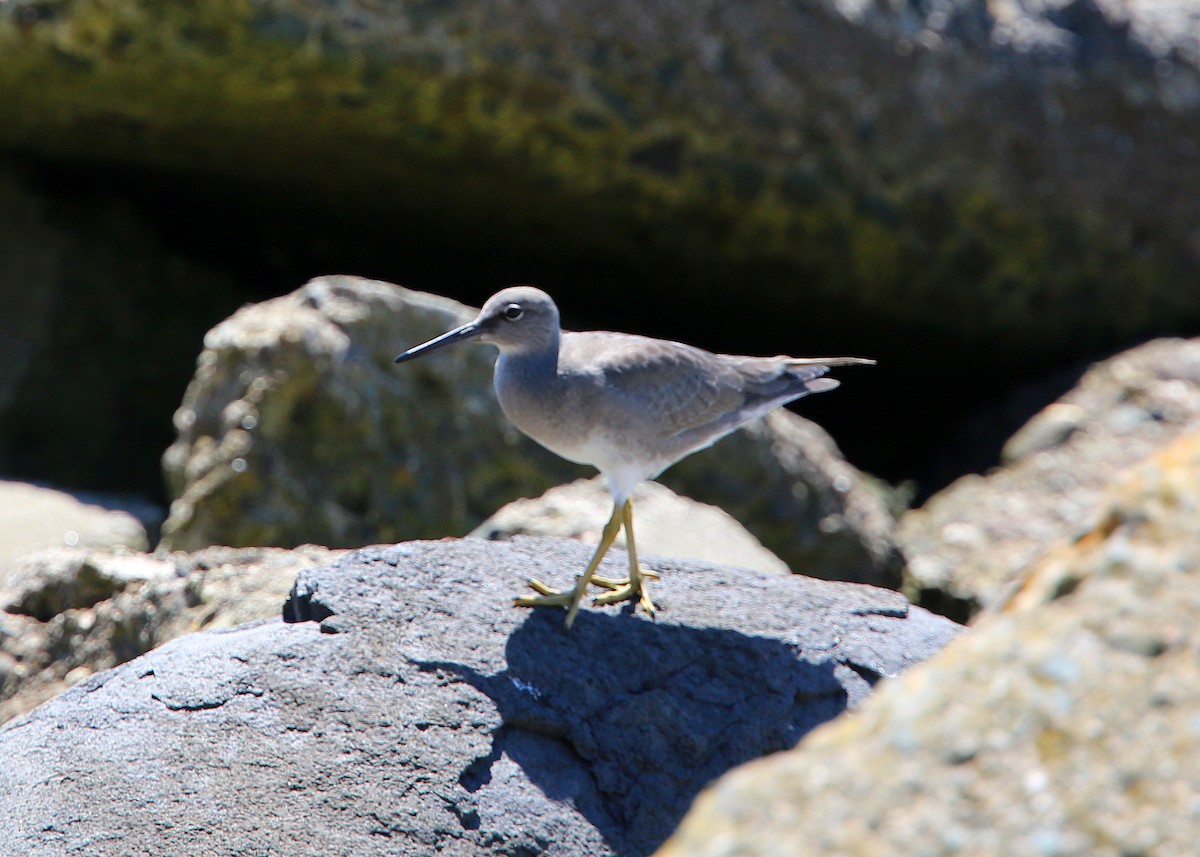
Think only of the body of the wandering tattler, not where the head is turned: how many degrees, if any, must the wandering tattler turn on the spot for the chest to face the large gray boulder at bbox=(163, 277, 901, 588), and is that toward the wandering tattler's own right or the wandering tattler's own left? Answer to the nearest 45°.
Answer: approximately 45° to the wandering tattler's own right

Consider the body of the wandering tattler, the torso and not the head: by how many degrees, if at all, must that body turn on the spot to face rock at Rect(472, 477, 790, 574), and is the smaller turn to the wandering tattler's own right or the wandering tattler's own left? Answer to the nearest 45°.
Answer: approximately 90° to the wandering tattler's own right

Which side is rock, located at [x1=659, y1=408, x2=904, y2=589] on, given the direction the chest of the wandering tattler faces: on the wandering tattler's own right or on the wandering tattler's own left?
on the wandering tattler's own right

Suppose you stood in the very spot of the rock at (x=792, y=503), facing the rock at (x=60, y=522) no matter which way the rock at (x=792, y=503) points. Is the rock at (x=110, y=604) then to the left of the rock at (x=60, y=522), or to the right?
left

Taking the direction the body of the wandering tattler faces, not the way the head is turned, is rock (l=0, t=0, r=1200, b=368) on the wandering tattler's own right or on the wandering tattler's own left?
on the wandering tattler's own right

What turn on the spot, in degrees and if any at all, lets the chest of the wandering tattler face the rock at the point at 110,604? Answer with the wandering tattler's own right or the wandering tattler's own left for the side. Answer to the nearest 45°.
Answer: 0° — it already faces it

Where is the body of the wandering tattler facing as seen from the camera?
to the viewer's left
